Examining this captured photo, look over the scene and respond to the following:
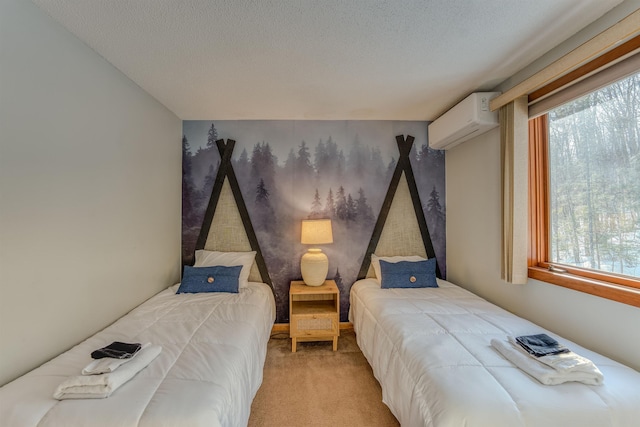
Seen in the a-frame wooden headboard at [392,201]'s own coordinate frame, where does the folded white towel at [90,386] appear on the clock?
The folded white towel is roughly at 1 o'clock from the a-frame wooden headboard.

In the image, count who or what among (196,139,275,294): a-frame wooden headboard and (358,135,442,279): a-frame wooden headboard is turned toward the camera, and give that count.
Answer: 2

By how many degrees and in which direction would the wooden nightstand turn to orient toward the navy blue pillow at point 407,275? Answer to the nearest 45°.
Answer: approximately 90° to its left

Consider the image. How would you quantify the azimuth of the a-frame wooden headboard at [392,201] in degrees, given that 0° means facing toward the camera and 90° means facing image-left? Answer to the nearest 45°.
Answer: approximately 0°

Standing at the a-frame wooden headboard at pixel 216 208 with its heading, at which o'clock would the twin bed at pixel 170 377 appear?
The twin bed is roughly at 12 o'clock from the a-frame wooden headboard.

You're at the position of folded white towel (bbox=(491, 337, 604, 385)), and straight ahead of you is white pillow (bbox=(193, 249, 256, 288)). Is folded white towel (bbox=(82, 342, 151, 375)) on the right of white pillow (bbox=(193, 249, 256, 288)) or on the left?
left

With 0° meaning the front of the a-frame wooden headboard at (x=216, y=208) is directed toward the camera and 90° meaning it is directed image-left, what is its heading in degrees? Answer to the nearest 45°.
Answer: approximately 0°

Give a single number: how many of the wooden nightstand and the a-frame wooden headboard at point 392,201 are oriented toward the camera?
2

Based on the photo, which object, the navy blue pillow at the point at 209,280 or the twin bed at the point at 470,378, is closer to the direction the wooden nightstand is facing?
the twin bed

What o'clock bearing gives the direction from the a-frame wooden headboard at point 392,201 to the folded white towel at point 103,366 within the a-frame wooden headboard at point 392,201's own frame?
The folded white towel is roughly at 1 o'clock from the a-frame wooden headboard.
